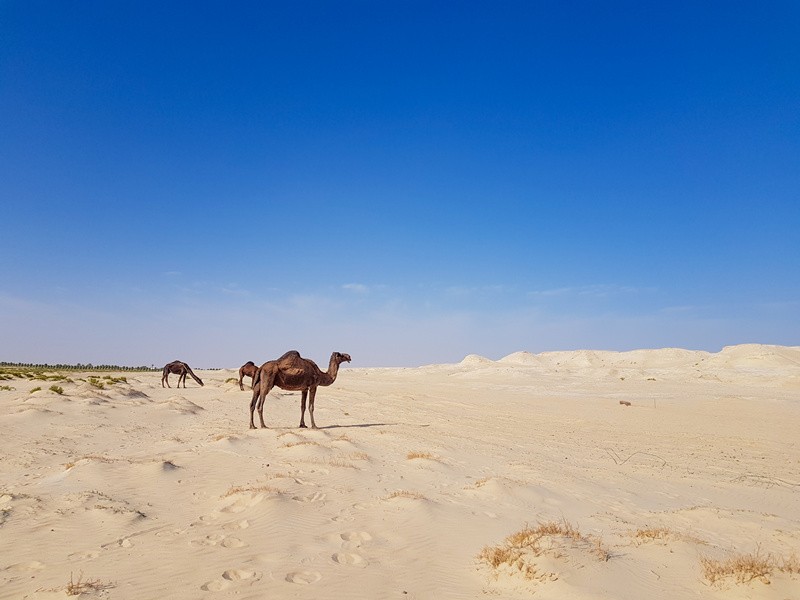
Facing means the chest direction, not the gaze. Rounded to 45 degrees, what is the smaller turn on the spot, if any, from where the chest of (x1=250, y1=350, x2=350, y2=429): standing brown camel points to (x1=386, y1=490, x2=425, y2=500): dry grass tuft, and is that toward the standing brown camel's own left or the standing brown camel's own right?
approximately 90° to the standing brown camel's own right

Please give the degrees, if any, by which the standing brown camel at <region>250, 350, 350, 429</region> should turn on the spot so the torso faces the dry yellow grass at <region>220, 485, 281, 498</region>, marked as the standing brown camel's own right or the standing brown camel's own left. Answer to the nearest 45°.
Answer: approximately 90° to the standing brown camel's own right

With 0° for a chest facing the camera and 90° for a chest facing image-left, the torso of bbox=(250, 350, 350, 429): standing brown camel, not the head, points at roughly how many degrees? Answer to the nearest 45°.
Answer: approximately 270°

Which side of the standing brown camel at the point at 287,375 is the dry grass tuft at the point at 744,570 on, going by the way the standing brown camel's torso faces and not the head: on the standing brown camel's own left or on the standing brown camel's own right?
on the standing brown camel's own right

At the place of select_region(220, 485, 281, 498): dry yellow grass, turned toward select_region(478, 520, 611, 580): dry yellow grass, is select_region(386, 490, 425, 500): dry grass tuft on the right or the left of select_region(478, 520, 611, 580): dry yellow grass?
left

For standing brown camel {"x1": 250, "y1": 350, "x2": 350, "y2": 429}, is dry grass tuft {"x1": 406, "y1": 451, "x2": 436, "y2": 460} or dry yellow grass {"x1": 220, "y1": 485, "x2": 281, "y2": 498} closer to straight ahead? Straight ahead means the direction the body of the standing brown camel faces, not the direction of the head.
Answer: the dry grass tuft

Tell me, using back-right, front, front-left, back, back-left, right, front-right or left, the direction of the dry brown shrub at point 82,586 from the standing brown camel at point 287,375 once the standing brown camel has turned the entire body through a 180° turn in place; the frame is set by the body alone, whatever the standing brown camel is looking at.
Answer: left

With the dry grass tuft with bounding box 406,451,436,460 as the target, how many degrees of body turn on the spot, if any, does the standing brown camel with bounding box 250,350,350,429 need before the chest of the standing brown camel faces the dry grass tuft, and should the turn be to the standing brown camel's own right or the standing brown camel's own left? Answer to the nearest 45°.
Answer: approximately 45° to the standing brown camel's own right
